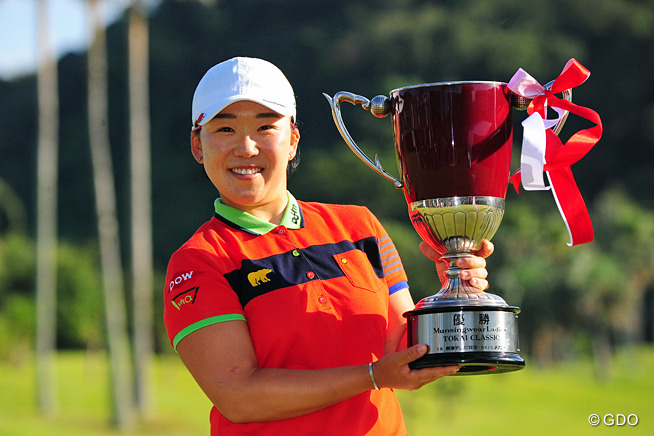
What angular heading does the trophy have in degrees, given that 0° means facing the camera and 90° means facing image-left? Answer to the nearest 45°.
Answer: approximately 0°

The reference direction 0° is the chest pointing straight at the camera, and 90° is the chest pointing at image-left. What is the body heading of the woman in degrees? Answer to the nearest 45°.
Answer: approximately 0°

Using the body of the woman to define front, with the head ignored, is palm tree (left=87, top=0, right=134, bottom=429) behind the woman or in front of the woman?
behind

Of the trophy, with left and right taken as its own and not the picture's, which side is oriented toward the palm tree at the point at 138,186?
back

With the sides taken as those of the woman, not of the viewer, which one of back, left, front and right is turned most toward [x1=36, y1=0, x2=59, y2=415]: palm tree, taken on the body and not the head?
back
